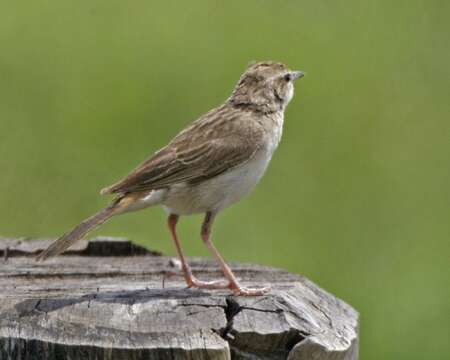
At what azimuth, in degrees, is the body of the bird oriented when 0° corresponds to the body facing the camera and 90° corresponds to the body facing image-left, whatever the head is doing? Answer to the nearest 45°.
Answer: approximately 270°
